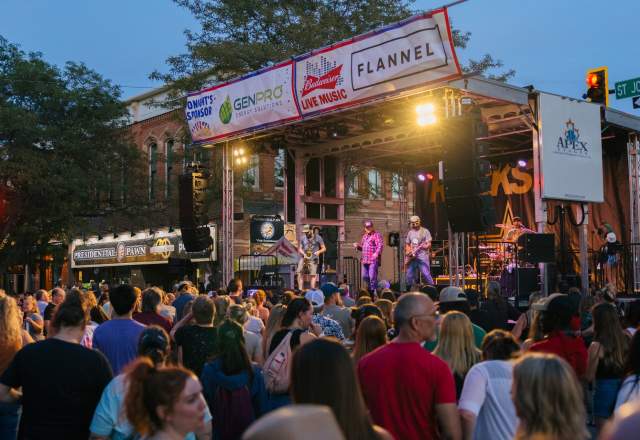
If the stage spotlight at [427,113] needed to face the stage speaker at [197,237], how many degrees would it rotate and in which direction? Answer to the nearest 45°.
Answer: approximately 135° to its right

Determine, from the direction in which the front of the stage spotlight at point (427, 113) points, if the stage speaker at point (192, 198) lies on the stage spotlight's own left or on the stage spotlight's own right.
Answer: on the stage spotlight's own right

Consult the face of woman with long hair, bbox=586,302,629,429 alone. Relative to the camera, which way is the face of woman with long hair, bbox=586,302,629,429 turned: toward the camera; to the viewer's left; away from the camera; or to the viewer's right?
away from the camera

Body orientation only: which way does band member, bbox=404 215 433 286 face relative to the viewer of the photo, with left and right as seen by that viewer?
facing the viewer and to the left of the viewer

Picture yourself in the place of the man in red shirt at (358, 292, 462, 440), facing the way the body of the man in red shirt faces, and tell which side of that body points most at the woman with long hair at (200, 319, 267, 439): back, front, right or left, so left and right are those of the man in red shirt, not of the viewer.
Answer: left

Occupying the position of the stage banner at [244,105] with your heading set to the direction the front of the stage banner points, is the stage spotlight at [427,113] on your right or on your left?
on your left

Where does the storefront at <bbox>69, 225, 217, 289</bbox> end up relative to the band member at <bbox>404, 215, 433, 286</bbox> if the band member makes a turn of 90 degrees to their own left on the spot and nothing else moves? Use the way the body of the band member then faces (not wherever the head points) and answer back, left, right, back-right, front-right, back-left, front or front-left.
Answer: back

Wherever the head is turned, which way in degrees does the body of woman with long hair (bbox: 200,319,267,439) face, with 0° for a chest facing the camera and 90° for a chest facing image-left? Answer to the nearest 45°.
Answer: approximately 180°

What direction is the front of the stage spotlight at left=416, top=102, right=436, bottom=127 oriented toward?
toward the camera

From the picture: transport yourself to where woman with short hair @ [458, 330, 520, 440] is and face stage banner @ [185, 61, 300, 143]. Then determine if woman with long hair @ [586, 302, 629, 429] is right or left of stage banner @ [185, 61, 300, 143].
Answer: right

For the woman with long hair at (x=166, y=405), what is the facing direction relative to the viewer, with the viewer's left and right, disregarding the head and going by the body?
facing to the right of the viewer

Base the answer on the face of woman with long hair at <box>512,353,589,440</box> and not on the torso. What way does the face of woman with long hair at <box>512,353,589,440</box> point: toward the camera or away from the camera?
away from the camera

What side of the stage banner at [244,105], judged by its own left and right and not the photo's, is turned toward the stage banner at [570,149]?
left

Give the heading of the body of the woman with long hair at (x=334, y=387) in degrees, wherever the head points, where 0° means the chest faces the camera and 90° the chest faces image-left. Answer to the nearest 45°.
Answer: approximately 180°

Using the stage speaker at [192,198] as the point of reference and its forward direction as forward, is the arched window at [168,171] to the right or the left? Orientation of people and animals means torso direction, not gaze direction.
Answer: on its right

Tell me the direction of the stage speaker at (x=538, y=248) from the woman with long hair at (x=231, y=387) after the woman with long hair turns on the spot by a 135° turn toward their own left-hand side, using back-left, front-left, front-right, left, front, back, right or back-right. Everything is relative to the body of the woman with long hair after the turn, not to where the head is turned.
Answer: back

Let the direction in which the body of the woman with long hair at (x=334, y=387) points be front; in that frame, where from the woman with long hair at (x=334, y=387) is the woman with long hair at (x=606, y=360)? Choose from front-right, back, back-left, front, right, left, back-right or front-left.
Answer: front-right
